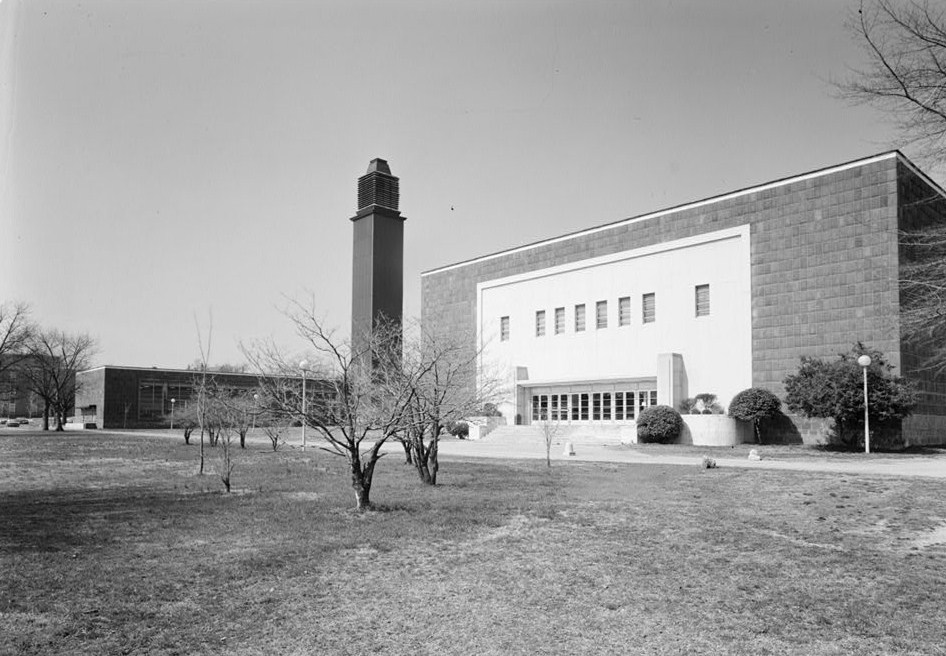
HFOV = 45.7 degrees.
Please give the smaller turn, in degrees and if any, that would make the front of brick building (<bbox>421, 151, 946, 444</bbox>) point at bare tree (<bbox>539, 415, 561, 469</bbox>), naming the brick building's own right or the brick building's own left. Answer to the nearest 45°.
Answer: approximately 45° to the brick building's own left

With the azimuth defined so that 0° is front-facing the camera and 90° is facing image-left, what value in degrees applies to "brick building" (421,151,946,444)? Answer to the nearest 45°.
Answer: approximately 45°

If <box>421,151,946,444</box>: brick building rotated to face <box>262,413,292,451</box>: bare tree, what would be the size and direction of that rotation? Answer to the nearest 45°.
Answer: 0° — it already faces it
